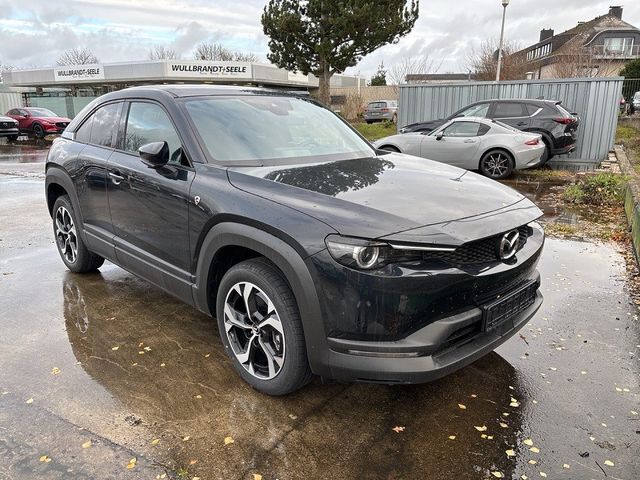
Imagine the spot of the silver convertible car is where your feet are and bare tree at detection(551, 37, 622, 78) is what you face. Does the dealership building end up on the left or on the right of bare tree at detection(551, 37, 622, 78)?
left

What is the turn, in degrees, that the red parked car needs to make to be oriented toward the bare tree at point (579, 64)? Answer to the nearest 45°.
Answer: approximately 45° to its left

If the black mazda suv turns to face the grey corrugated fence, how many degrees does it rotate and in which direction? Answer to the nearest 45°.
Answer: approximately 90° to its left

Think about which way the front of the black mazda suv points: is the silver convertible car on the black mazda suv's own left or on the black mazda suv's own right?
on the black mazda suv's own left

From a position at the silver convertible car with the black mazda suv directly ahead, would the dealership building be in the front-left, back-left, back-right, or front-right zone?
back-right

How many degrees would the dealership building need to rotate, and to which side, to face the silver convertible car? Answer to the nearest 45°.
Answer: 0° — it already faces it

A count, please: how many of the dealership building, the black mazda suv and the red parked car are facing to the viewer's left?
0

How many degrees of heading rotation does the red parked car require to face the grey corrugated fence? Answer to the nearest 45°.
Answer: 0° — it already faces it

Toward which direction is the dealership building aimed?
toward the camera

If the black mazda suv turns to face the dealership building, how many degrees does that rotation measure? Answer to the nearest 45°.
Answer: approximately 135° to its left

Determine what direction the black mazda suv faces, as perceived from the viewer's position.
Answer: facing the viewer and to the right of the viewer

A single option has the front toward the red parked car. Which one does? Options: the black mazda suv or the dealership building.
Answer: the dealership building
